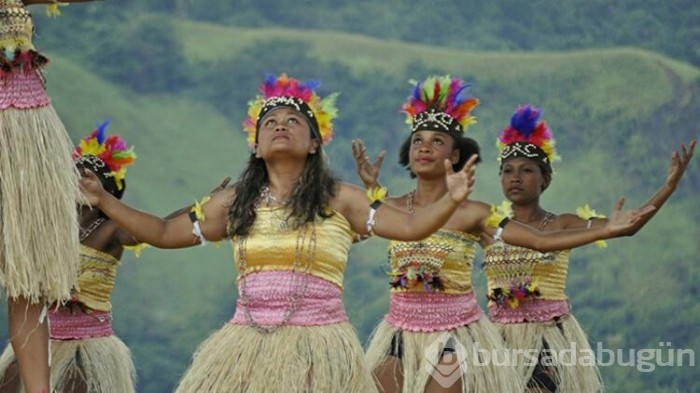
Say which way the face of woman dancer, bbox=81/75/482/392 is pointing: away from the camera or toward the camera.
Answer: toward the camera

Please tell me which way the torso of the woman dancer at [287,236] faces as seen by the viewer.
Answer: toward the camera
